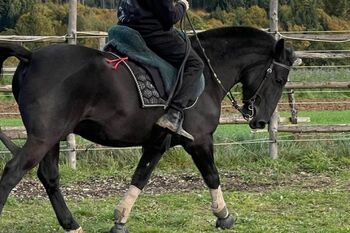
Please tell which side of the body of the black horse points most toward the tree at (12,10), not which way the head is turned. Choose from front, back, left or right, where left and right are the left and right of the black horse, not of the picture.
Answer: left

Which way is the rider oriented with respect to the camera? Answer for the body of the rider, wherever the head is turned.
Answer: to the viewer's right

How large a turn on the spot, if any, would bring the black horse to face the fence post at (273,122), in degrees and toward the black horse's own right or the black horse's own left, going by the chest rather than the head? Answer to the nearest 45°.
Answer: approximately 45° to the black horse's own left

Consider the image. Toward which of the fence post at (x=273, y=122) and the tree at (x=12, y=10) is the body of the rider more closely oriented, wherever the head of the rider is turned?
the fence post

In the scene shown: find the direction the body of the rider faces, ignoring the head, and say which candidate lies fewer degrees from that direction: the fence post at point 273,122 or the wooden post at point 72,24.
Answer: the fence post

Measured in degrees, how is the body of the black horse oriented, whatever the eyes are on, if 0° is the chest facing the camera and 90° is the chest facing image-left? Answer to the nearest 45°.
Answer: approximately 270°

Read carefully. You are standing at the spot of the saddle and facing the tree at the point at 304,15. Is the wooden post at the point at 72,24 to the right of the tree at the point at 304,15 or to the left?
left

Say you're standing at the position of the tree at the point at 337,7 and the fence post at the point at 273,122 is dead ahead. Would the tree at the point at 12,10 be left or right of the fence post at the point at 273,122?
right
